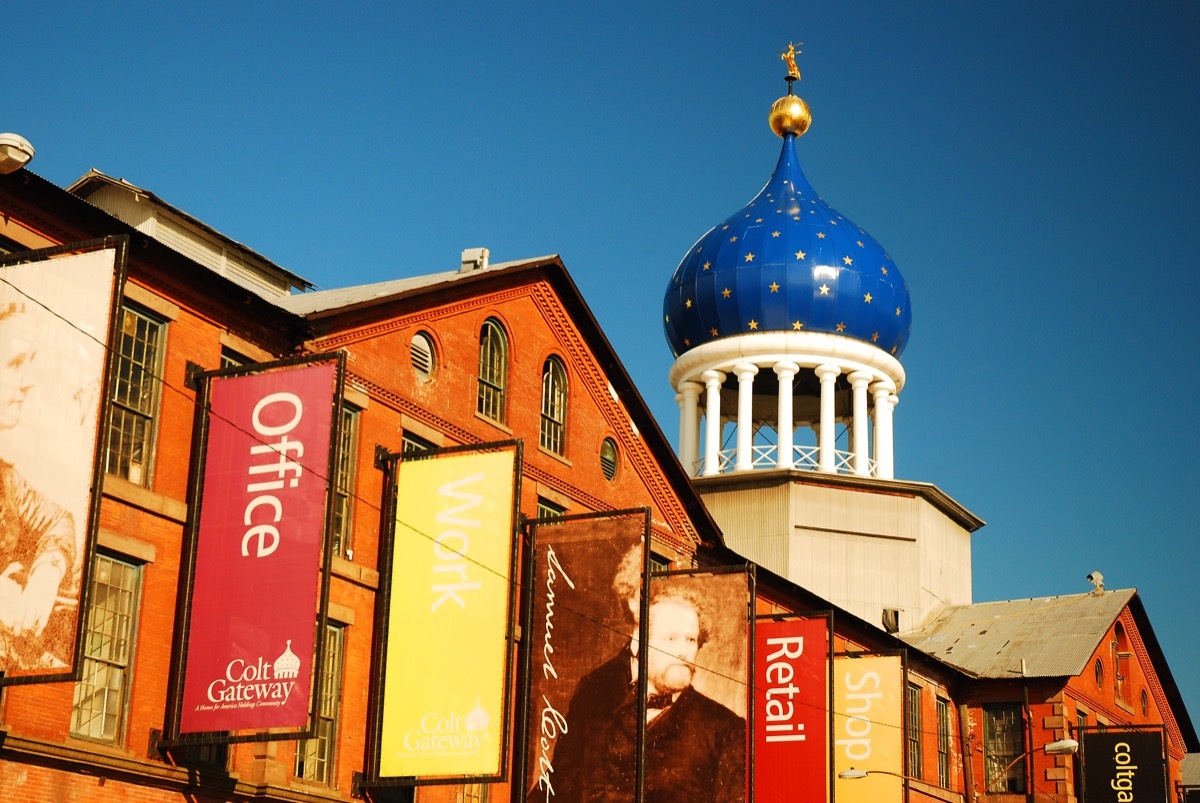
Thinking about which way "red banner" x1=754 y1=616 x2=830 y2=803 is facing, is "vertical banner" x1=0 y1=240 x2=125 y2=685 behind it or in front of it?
in front

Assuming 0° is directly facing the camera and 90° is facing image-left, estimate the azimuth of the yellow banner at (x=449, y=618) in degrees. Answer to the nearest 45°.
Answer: approximately 0°

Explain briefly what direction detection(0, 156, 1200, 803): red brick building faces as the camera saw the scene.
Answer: facing the viewer and to the right of the viewer

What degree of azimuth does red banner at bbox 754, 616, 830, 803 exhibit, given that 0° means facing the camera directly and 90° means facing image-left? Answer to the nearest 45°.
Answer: approximately 0°

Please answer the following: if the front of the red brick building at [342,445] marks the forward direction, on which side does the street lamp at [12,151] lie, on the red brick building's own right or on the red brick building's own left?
on the red brick building's own right

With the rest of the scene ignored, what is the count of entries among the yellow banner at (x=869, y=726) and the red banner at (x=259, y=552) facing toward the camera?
2

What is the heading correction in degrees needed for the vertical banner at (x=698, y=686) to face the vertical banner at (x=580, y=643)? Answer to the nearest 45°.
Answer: approximately 45° to its right
